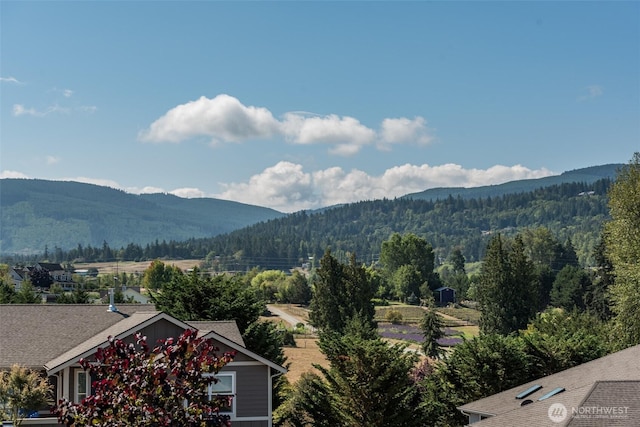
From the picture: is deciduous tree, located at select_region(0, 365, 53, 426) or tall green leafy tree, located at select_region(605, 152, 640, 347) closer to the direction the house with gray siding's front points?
the deciduous tree

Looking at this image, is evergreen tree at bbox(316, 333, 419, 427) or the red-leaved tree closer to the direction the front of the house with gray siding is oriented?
the red-leaved tree

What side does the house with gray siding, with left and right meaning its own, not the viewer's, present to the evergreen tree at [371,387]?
left

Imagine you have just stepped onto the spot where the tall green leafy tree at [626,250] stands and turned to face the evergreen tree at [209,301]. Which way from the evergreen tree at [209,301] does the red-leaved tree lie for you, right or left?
left

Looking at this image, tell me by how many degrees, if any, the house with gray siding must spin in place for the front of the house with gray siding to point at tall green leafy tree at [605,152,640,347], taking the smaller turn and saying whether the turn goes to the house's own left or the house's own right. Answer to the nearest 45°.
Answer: approximately 90° to the house's own left

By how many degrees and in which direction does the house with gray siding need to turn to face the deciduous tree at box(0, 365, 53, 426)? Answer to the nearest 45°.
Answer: approximately 45° to its right

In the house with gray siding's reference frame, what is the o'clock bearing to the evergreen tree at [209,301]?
The evergreen tree is roughly at 7 o'clock from the house with gray siding.

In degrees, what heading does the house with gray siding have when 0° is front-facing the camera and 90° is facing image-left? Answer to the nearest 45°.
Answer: approximately 0°
